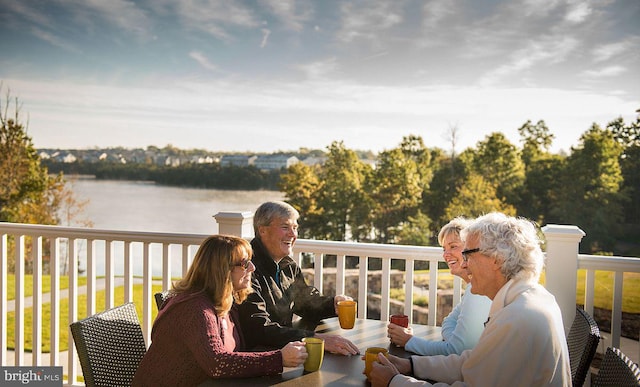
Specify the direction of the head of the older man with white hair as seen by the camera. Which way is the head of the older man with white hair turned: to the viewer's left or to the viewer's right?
to the viewer's left

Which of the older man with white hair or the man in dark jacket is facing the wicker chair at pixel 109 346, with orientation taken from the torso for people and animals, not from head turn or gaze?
the older man with white hair

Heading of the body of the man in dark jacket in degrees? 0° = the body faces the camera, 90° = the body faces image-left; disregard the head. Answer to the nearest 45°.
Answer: approximately 315°

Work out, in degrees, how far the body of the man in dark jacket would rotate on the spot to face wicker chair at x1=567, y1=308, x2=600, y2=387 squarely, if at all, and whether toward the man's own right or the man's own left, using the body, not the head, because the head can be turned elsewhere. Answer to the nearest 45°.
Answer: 0° — they already face it

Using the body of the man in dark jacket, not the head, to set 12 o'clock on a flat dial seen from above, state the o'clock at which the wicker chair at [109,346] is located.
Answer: The wicker chair is roughly at 3 o'clock from the man in dark jacket.

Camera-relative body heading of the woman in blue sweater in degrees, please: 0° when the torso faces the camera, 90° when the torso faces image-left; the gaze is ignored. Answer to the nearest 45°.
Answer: approximately 45°

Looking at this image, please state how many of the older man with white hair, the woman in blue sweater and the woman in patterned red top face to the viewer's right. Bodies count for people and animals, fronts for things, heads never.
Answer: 1

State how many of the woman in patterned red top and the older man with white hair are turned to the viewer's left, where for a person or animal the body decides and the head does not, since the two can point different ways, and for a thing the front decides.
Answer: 1

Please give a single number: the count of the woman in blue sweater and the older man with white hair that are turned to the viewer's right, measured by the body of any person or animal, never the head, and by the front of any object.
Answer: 0

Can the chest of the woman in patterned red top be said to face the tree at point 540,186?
no

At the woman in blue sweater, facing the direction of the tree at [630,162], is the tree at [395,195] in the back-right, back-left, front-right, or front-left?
front-left

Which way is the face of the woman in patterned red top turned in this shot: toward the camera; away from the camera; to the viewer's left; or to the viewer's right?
to the viewer's right

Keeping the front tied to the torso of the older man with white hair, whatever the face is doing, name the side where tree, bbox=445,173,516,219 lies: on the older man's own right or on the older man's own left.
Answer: on the older man's own right

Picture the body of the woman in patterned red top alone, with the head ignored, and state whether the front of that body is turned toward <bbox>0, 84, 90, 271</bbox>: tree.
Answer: no

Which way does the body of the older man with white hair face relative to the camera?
to the viewer's left

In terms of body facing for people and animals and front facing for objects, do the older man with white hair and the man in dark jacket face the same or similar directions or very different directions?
very different directions

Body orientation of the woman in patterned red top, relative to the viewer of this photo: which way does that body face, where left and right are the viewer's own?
facing to the right of the viewer
